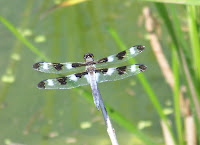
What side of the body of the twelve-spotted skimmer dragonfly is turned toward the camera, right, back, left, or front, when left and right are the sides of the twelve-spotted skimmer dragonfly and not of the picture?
back
